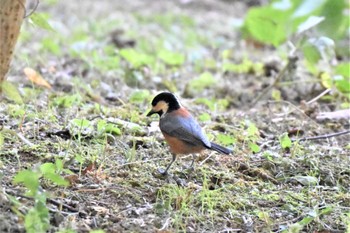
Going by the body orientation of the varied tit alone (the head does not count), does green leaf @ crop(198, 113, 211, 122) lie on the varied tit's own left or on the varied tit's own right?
on the varied tit's own right

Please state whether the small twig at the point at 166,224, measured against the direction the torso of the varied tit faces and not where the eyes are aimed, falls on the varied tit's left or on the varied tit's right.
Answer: on the varied tit's left

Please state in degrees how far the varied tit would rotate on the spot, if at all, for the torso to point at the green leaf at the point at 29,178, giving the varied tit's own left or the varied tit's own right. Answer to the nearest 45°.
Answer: approximately 45° to the varied tit's own left

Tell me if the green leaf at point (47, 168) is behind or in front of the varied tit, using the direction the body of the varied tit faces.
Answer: in front

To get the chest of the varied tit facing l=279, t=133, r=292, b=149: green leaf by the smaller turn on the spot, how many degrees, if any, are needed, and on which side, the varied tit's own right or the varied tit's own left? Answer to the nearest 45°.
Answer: approximately 135° to the varied tit's own right

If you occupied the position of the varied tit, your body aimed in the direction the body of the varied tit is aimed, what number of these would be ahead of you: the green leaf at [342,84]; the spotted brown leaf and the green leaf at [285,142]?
1

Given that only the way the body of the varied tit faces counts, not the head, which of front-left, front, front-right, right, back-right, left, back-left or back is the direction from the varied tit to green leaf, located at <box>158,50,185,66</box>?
right

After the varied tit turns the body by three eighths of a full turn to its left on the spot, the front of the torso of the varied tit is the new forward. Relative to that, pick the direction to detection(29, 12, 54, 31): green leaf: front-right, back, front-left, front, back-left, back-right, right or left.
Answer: back-right

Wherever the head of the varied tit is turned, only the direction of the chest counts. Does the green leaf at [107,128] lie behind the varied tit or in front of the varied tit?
in front

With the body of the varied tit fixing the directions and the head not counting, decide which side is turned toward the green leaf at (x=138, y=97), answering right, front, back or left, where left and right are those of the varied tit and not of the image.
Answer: right

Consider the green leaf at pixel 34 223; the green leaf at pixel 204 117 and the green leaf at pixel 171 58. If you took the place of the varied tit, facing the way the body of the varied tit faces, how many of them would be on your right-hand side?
2

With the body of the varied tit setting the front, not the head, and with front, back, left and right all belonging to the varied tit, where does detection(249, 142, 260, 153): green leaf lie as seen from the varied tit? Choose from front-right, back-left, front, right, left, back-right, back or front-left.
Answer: back-right

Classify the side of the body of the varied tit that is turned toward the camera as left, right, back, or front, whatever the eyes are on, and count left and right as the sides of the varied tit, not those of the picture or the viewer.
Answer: left

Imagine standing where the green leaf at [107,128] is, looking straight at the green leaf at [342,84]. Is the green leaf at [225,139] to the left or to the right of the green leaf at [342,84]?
right
